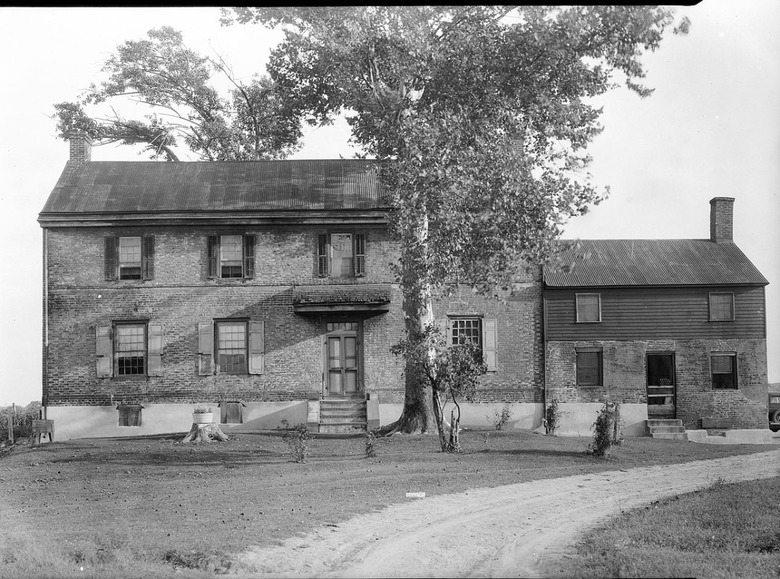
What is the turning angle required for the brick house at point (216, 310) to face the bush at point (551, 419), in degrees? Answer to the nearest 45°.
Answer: approximately 90° to its left

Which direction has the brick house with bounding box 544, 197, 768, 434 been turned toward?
toward the camera

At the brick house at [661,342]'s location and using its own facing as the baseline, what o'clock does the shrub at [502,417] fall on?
The shrub is roughly at 2 o'clock from the brick house.

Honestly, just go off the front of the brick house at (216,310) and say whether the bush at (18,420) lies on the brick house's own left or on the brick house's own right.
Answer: on the brick house's own right

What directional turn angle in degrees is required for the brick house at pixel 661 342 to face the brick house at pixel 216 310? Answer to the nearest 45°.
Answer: approximately 45° to its right

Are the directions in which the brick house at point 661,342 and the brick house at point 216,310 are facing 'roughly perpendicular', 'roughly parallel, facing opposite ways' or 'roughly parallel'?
roughly parallel

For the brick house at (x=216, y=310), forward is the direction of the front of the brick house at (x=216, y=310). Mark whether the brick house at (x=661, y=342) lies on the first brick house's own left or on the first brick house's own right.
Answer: on the first brick house's own left

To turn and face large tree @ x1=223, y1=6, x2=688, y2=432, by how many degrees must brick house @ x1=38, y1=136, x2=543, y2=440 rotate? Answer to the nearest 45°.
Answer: approximately 45° to its left

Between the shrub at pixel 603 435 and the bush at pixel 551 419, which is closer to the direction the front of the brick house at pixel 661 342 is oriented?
the shrub

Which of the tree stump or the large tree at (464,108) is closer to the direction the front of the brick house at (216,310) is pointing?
the tree stump

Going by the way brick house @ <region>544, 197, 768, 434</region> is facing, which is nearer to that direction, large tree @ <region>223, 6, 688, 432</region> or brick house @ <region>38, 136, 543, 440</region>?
the large tree

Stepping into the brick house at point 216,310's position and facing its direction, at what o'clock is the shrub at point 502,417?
The shrub is roughly at 9 o'clock from the brick house.

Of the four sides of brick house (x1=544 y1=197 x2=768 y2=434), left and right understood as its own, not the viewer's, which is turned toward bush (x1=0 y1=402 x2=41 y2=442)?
right

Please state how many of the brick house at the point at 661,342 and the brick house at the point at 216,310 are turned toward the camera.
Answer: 2

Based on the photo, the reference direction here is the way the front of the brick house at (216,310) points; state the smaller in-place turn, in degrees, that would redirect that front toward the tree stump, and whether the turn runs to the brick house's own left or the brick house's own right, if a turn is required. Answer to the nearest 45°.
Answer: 0° — it already faces it

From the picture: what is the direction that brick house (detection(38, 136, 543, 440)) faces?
toward the camera

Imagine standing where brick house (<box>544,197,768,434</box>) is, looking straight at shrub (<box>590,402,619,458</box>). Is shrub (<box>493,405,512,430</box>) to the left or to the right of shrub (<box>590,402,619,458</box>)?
right

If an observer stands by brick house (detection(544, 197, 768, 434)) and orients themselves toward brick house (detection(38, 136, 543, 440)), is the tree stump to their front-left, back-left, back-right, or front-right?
front-left
